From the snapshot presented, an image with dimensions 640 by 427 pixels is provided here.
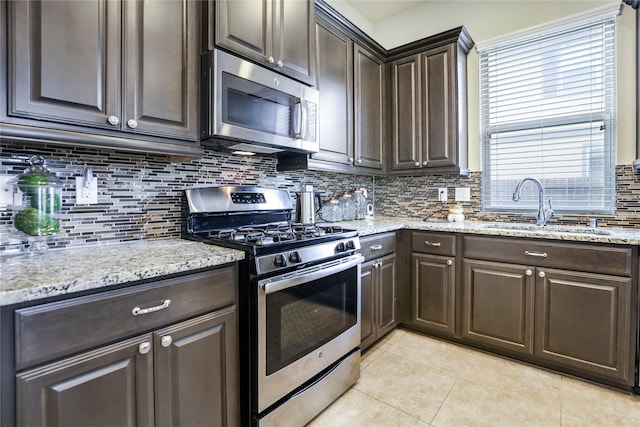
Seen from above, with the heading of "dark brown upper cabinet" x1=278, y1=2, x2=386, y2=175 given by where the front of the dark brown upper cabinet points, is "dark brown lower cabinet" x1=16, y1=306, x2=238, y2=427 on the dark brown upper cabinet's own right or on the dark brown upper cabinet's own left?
on the dark brown upper cabinet's own right

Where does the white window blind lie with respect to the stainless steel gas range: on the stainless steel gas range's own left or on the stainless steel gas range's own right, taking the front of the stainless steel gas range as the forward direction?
on the stainless steel gas range's own left

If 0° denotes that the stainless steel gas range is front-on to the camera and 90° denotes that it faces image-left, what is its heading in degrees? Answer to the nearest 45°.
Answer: approximately 315°

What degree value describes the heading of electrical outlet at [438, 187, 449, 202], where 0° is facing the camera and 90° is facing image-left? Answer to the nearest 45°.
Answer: approximately 0°

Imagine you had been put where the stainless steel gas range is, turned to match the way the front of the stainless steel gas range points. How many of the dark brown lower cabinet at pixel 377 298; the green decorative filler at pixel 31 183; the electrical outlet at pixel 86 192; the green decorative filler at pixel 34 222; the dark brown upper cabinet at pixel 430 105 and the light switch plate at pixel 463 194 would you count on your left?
3
